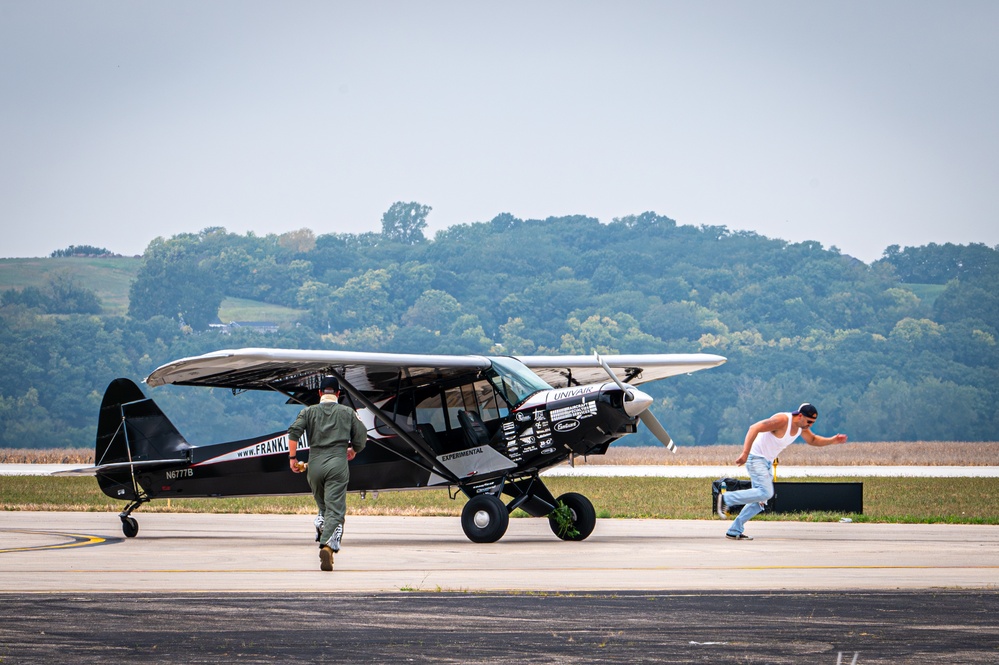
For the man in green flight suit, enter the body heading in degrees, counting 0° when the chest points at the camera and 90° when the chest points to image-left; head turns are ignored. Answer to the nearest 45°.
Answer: approximately 180°

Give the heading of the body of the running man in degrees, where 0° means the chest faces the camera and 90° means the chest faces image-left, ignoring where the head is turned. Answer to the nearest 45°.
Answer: approximately 270°

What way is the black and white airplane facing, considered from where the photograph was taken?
facing the viewer and to the right of the viewer

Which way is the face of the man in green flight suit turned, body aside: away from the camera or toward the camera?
away from the camera

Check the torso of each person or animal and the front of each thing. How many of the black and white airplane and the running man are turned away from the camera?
0

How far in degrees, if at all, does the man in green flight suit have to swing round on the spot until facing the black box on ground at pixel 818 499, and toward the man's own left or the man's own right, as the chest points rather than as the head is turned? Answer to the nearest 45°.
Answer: approximately 45° to the man's own right

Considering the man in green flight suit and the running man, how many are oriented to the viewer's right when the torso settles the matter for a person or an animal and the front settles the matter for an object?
1

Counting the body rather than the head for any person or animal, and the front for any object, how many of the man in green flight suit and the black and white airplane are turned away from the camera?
1

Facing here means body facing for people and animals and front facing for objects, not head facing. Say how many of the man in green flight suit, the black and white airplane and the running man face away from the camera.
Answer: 1

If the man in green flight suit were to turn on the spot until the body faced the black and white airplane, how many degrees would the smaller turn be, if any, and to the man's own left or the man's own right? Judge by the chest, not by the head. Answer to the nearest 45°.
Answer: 0° — they already face it

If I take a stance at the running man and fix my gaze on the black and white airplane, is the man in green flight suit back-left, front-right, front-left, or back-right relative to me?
front-left
